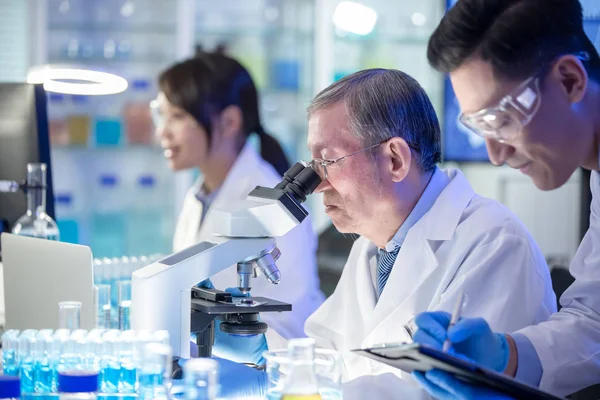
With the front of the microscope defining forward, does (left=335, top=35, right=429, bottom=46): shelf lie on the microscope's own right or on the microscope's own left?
on the microscope's own left

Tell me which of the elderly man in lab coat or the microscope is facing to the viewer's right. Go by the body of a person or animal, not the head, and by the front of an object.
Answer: the microscope

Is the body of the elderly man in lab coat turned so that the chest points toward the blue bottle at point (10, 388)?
yes

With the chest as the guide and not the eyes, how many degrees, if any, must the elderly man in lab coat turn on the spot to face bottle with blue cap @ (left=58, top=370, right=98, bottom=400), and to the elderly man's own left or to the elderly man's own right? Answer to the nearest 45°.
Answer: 0° — they already face it

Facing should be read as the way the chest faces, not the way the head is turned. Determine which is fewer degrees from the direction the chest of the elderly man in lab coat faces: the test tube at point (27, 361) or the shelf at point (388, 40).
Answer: the test tube

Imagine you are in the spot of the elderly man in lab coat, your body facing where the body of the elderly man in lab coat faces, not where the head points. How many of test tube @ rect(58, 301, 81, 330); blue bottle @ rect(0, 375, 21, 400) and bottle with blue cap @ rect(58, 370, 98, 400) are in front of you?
3

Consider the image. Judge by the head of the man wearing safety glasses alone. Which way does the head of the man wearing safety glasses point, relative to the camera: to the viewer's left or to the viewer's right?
to the viewer's left

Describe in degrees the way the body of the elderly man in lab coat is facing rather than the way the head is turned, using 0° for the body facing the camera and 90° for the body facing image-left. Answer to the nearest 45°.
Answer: approximately 45°

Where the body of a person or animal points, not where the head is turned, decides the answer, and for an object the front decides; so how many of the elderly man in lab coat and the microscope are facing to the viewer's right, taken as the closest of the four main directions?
1

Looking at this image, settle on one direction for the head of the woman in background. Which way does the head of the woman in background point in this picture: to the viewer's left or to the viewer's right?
to the viewer's left

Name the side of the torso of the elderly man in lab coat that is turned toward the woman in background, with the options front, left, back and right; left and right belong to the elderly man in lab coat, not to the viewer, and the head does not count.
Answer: right

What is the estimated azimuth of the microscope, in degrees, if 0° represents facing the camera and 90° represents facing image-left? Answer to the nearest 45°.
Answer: approximately 270°
